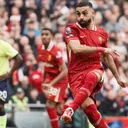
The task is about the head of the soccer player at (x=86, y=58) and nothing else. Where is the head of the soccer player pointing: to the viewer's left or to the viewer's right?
to the viewer's left

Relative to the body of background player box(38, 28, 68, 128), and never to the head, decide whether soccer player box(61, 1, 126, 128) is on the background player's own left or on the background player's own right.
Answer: on the background player's own left

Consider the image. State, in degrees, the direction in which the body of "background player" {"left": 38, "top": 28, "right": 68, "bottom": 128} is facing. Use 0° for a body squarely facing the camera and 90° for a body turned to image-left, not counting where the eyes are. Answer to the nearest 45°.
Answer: approximately 45°

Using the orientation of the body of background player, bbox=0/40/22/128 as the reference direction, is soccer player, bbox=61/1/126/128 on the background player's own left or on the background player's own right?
on the background player's own left

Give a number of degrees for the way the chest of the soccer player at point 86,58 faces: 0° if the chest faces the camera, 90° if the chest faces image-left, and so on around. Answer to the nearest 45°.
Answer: approximately 0°

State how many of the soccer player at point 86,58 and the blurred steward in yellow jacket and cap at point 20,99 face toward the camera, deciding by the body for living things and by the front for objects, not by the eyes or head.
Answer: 2

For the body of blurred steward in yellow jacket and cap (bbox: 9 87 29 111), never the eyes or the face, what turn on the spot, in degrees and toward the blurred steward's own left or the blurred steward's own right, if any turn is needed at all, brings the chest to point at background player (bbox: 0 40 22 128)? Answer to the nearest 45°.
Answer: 0° — they already face them
